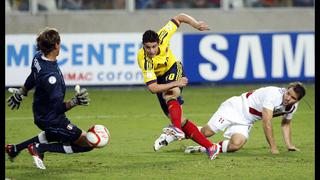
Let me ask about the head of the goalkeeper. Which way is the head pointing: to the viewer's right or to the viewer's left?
to the viewer's right

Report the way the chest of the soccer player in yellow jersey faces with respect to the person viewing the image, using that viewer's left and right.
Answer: facing the viewer

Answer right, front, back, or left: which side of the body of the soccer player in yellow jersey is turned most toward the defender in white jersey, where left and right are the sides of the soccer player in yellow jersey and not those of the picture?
left

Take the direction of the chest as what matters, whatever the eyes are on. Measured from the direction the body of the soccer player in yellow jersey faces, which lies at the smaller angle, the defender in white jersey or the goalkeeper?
the goalkeeper
